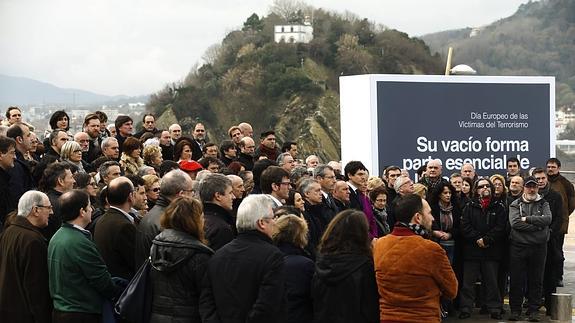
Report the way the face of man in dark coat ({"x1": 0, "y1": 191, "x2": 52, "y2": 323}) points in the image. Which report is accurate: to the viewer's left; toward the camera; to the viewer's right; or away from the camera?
to the viewer's right

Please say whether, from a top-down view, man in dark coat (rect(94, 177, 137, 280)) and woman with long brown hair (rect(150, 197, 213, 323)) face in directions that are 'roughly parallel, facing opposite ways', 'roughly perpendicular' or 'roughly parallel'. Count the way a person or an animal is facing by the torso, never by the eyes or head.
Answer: roughly parallel

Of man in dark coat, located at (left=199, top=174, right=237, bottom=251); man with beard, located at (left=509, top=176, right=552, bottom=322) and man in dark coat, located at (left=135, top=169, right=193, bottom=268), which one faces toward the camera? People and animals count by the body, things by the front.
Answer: the man with beard

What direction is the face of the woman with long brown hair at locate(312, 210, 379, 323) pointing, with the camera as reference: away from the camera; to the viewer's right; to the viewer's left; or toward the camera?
away from the camera

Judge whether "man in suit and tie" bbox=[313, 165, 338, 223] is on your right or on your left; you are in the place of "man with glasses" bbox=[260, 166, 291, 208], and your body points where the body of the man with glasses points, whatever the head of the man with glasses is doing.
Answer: on your left

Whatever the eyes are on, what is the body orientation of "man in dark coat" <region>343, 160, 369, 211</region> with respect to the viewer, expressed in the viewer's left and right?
facing the viewer and to the right of the viewer

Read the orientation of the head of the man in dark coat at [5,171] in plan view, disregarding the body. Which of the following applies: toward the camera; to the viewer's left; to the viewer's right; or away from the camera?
to the viewer's right

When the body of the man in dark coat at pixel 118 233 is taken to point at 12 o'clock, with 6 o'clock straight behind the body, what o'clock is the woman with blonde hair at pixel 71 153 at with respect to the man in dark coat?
The woman with blonde hair is roughly at 10 o'clock from the man in dark coat.

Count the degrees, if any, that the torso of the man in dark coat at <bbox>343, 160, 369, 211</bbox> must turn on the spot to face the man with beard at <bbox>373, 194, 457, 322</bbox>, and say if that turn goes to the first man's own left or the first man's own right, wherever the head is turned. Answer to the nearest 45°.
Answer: approximately 45° to the first man's own right

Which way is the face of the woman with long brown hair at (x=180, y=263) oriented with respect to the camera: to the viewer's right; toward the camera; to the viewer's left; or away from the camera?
away from the camera

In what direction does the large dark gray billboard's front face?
toward the camera
